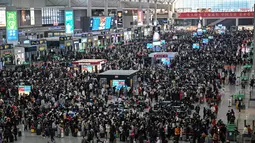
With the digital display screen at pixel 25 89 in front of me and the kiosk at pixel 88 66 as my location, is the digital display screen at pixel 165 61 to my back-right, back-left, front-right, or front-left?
back-left

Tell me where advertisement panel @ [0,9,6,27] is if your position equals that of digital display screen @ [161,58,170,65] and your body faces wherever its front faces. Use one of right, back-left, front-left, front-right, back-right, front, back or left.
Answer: right

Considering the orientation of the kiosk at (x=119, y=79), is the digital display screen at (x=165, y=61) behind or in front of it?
behind

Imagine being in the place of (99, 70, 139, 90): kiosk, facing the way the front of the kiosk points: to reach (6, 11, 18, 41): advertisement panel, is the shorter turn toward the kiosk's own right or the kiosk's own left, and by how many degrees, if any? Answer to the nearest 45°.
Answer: approximately 135° to the kiosk's own right

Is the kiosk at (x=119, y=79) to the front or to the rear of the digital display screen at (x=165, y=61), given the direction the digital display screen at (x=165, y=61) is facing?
to the front

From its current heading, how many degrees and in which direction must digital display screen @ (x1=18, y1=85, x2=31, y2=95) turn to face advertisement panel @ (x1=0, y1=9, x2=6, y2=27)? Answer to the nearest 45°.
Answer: approximately 180°

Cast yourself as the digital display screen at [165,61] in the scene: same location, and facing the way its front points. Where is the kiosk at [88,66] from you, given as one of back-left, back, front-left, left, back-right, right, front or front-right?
front-right

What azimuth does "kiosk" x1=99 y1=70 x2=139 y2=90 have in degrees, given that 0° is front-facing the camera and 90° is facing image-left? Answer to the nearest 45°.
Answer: approximately 0°

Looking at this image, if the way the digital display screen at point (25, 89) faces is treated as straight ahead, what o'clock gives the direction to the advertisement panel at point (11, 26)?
The advertisement panel is roughly at 6 o'clock from the digital display screen.

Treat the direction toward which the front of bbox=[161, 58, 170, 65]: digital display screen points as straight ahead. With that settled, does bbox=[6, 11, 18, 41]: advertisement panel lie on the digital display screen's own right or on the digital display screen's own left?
on the digital display screen's own right
